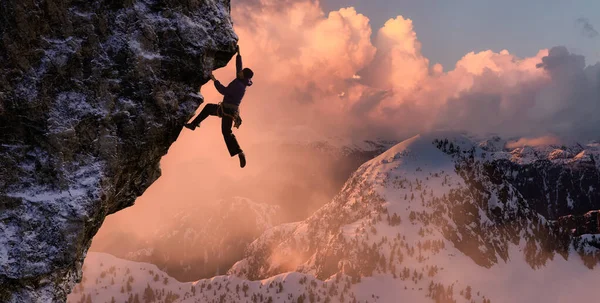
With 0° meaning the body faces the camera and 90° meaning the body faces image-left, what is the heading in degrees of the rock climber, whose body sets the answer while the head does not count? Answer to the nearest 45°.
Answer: approximately 90°

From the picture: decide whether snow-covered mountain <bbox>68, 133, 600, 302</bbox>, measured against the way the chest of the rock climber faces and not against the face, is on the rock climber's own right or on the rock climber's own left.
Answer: on the rock climber's own right
